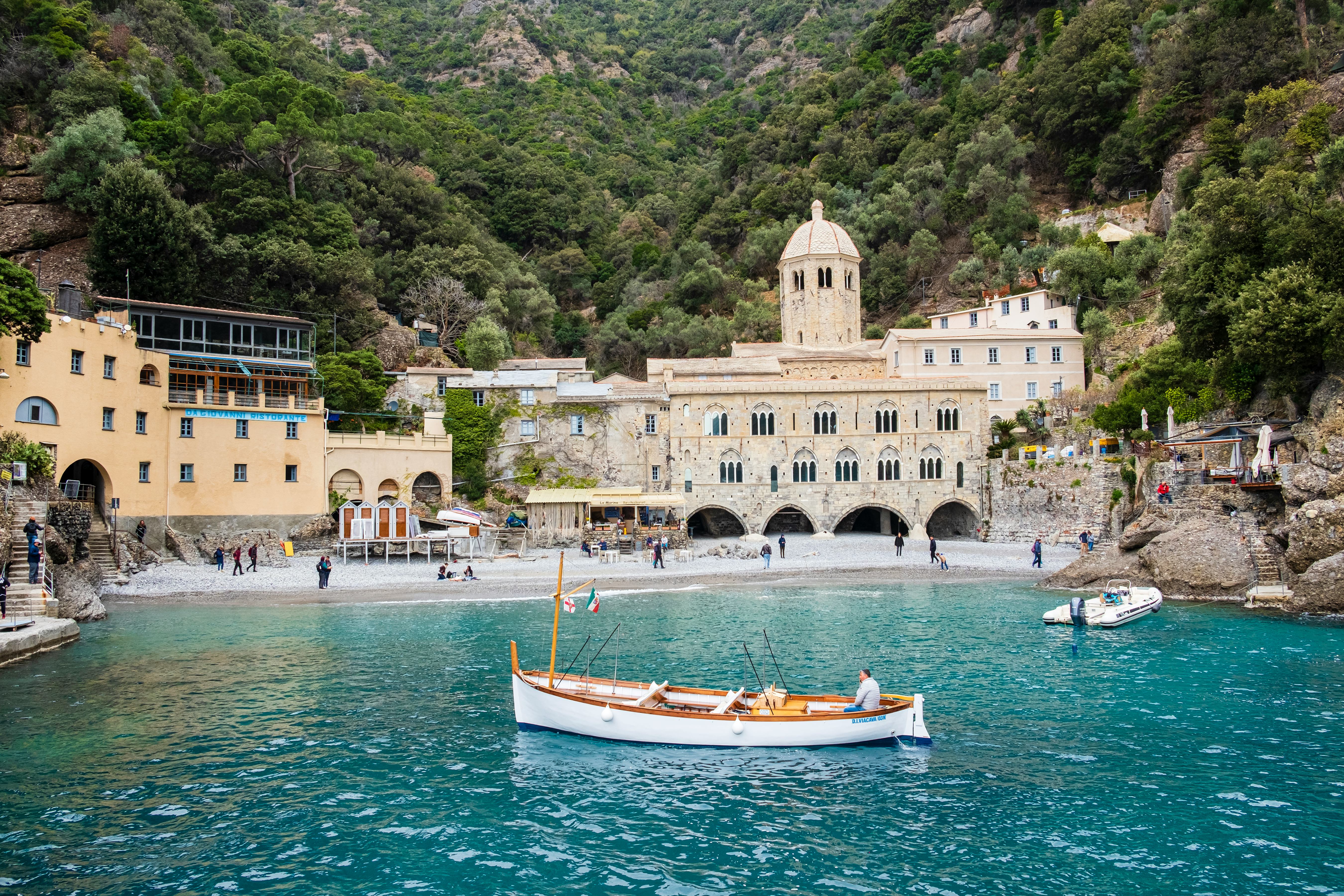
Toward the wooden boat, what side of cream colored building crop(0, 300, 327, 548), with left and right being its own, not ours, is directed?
front

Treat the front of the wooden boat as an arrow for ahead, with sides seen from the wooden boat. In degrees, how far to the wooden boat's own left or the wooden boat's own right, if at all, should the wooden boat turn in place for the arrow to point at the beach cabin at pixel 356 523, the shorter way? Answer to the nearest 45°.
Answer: approximately 45° to the wooden boat's own right

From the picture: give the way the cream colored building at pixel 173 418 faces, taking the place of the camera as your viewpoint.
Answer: facing the viewer

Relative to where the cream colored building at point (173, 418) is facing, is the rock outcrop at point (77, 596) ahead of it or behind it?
ahead

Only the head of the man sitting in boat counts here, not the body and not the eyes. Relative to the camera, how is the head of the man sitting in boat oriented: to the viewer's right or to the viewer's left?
to the viewer's left

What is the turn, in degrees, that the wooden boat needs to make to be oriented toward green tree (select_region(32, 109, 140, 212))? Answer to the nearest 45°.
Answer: approximately 45° to its right

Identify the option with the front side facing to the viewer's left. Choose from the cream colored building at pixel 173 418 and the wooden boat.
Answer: the wooden boat

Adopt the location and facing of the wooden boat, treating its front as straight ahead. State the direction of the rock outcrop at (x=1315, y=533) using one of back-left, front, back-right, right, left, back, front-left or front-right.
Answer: back-right

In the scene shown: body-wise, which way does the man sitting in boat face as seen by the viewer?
to the viewer's left

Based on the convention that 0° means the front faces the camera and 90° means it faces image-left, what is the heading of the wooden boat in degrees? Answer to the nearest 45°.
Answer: approximately 90°

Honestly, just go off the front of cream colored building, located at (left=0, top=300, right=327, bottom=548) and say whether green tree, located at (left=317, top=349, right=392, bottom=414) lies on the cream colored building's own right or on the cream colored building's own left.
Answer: on the cream colored building's own left
